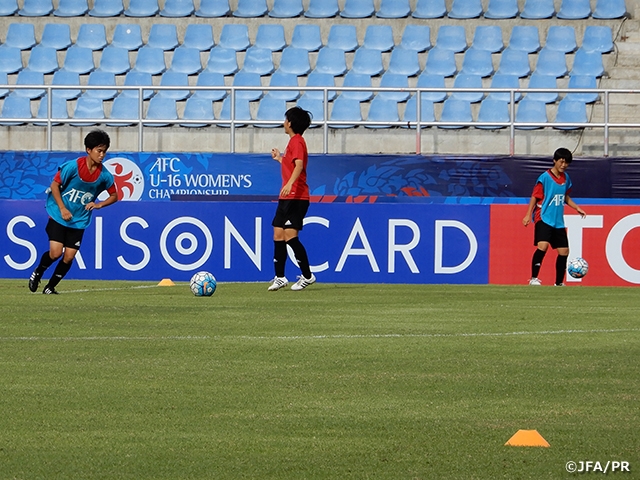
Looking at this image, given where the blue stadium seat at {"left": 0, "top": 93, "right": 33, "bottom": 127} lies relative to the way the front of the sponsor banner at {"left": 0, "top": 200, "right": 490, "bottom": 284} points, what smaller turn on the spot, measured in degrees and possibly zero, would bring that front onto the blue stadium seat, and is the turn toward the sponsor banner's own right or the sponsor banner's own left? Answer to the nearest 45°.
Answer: approximately 135° to the sponsor banner's own right

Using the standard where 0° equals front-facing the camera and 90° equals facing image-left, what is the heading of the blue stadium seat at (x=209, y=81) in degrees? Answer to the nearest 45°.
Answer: approximately 0°

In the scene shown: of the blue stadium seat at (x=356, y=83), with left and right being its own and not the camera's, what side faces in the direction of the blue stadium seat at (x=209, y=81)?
right

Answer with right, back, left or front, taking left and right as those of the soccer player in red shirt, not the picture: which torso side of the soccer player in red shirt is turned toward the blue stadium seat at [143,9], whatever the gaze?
right

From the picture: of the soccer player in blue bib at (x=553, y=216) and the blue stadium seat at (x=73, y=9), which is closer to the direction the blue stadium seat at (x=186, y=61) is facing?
the soccer player in blue bib
